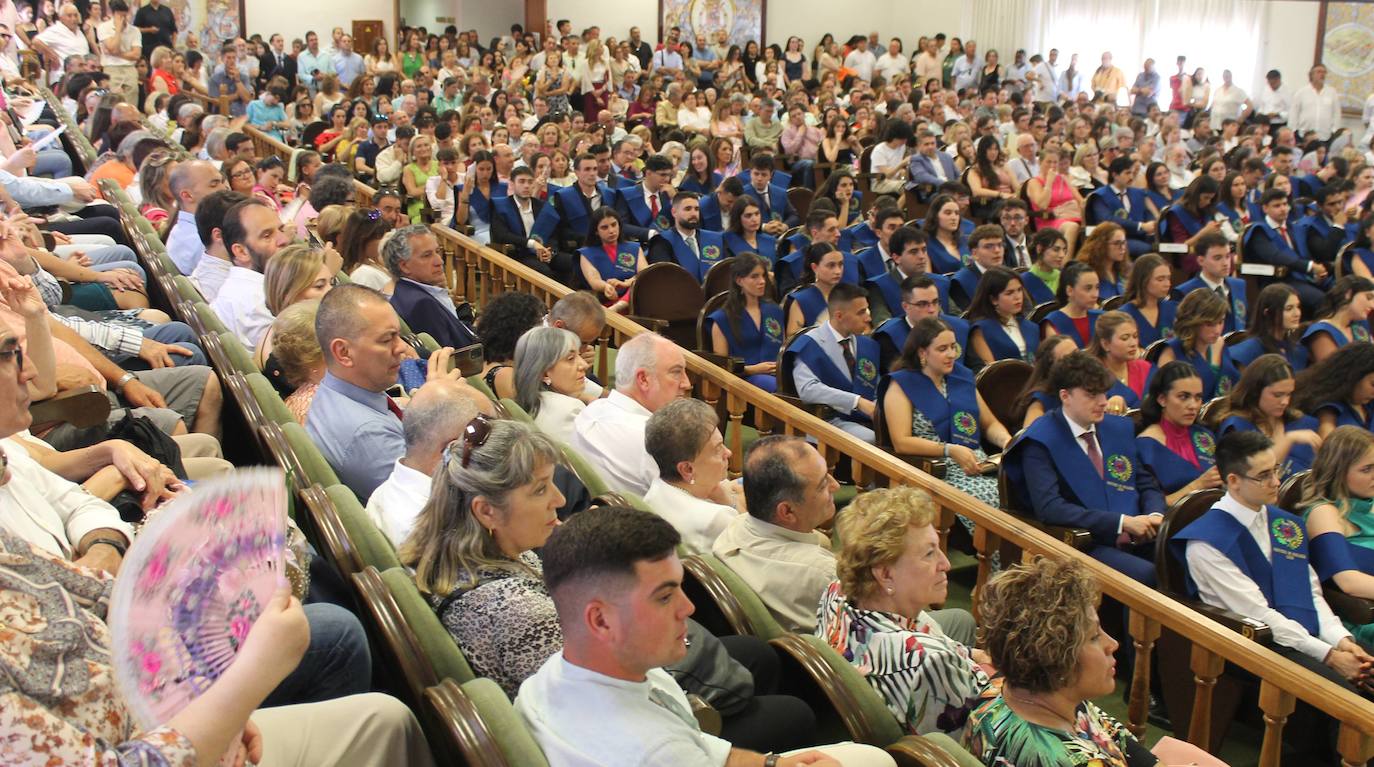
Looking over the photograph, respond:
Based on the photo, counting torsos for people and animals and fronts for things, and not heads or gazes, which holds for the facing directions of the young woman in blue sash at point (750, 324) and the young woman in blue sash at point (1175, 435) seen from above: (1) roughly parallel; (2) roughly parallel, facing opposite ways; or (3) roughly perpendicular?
roughly parallel

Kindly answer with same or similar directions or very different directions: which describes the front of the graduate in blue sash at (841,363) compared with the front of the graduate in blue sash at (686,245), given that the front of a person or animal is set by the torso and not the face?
same or similar directions

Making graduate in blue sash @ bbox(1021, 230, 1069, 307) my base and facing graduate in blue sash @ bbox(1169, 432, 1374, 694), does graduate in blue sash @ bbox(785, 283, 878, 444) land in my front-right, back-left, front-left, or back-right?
front-right

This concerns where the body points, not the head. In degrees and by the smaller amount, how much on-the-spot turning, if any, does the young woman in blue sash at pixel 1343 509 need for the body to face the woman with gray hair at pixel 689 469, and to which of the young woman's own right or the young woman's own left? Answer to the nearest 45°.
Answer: approximately 90° to the young woman's own right

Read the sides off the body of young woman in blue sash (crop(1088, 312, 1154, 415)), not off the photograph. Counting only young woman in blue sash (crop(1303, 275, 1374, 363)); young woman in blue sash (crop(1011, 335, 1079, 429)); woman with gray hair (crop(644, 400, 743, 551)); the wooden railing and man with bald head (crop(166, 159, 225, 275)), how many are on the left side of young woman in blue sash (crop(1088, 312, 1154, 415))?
1

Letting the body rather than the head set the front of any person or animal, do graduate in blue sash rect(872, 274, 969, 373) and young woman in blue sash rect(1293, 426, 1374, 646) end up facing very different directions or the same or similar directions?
same or similar directions

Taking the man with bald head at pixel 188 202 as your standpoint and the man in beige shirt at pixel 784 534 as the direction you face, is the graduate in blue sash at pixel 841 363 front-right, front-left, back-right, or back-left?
front-left

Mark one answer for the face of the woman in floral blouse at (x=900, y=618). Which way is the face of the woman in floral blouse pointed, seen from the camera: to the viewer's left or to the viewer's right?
to the viewer's right

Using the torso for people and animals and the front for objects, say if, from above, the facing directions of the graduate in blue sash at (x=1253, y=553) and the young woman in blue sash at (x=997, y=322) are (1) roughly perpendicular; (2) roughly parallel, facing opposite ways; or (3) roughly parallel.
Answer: roughly parallel
